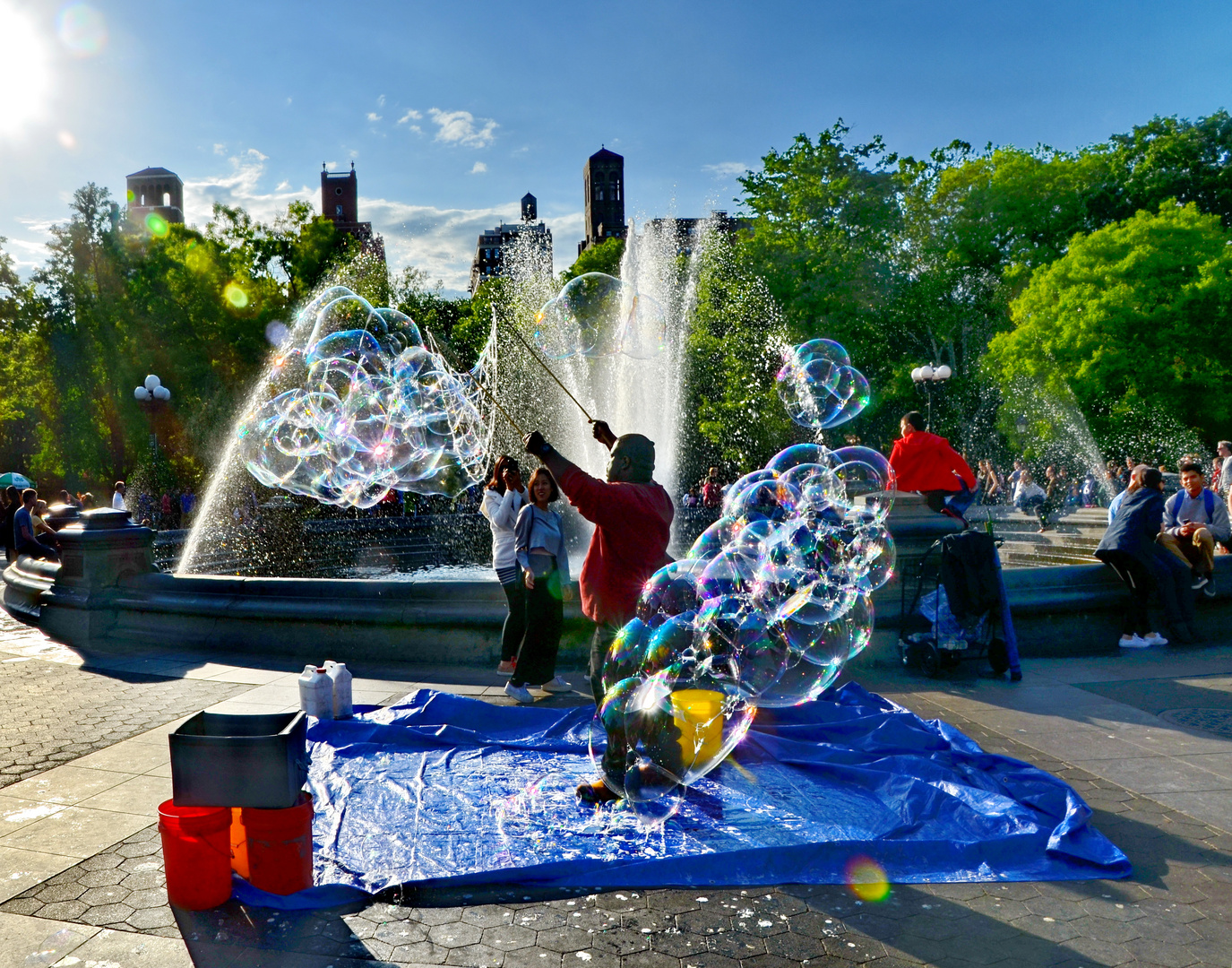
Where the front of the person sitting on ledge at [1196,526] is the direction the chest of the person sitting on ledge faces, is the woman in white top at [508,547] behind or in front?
in front

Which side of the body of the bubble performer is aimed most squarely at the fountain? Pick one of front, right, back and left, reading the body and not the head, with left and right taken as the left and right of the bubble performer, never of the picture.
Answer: front

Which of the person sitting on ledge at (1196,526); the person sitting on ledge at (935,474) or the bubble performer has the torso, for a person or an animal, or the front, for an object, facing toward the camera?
the person sitting on ledge at (1196,526)

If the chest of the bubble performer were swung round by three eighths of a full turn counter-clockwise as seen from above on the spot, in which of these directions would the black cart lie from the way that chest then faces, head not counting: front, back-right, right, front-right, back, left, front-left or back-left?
back-left

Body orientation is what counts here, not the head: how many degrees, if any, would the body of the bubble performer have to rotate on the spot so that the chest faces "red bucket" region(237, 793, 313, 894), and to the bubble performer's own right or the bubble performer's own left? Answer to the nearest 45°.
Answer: approximately 90° to the bubble performer's own left

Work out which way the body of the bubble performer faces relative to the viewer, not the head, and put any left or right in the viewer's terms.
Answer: facing away from the viewer and to the left of the viewer

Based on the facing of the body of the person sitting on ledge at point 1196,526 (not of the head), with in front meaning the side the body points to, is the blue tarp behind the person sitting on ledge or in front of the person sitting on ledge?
in front

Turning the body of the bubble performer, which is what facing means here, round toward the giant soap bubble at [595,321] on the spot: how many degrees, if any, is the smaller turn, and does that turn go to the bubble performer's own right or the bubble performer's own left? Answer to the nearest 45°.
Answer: approximately 45° to the bubble performer's own right

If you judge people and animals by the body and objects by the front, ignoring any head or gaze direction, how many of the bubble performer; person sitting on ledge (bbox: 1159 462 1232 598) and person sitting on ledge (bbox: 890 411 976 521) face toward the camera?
1
